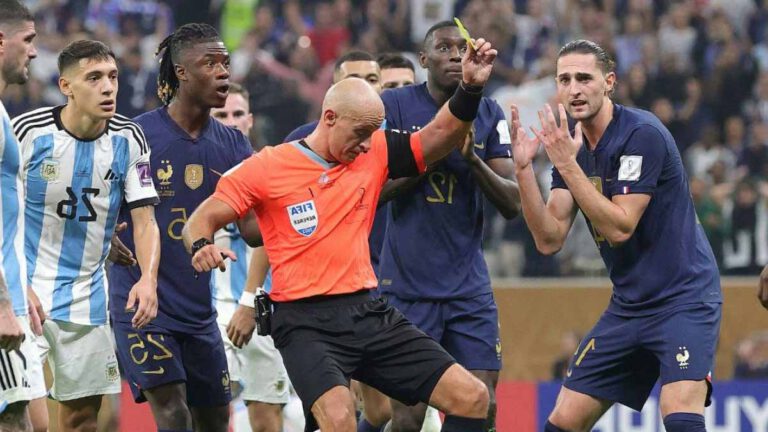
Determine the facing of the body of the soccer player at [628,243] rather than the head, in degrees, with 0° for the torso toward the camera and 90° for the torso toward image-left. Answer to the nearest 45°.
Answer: approximately 45°

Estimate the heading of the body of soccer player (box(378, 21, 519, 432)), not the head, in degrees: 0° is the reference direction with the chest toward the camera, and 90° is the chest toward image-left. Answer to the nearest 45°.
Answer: approximately 0°

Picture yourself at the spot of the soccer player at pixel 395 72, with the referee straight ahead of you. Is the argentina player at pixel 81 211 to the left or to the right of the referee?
right

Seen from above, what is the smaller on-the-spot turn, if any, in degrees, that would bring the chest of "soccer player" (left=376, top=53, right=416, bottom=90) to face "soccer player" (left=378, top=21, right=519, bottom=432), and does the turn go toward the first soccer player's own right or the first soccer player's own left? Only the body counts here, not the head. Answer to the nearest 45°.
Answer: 0° — they already face them
